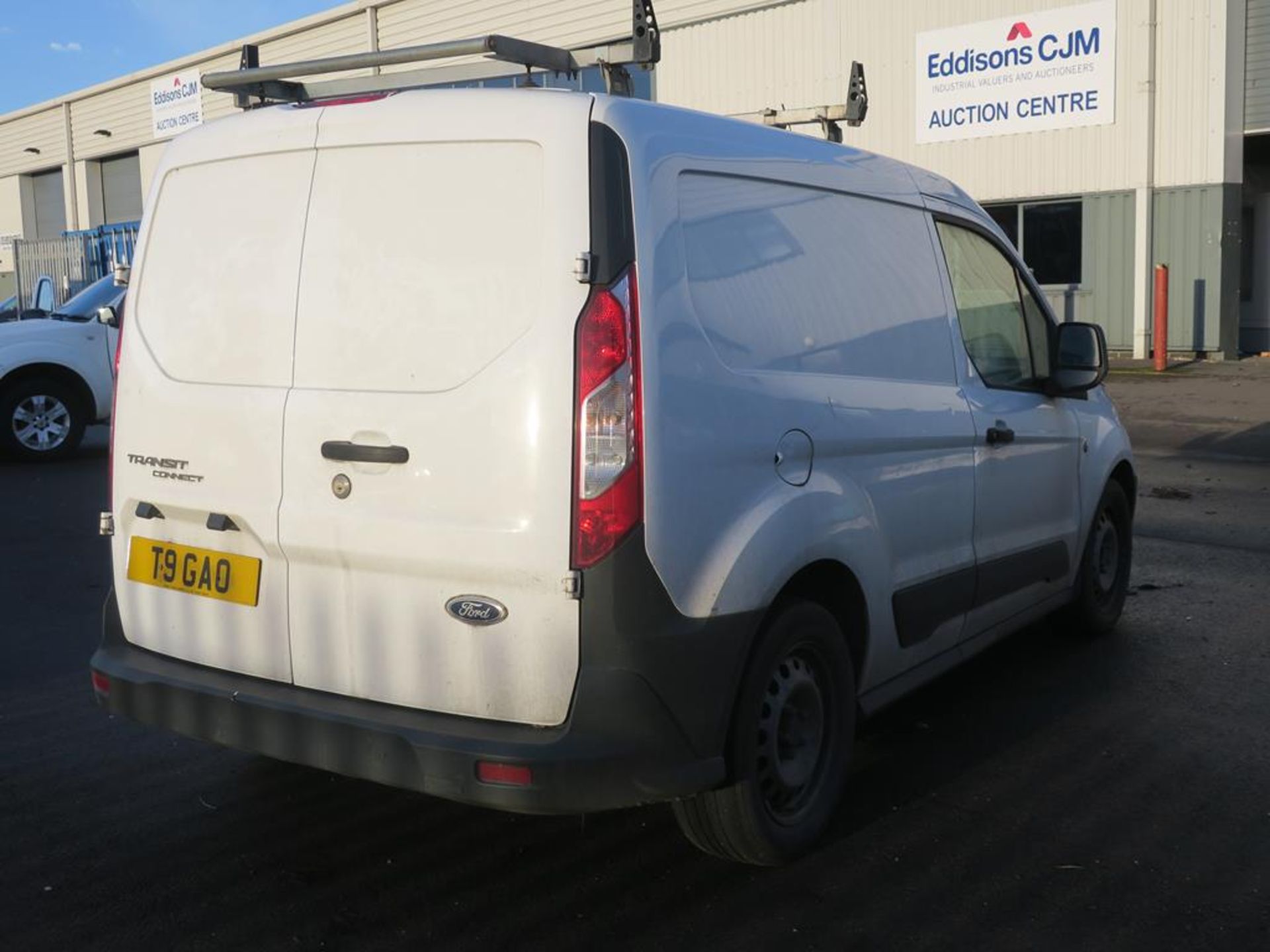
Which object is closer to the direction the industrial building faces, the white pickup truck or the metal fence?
the white pickup truck

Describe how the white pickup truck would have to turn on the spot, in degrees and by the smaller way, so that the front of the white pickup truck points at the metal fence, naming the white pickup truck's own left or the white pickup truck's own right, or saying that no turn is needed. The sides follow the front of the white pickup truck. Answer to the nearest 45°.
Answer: approximately 90° to the white pickup truck's own right

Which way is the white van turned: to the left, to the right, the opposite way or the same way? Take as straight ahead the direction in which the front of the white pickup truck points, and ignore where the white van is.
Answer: the opposite way

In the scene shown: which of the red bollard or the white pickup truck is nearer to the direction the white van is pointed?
the red bollard

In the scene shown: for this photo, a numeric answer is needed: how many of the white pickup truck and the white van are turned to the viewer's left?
1

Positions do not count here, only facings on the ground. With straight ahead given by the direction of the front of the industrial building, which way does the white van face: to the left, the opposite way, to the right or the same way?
the opposite way

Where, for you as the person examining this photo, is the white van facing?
facing away from the viewer and to the right of the viewer

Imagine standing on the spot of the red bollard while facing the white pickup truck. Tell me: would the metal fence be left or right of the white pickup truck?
right

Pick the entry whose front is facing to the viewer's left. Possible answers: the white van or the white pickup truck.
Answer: the white pickup truck

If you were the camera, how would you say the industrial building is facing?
facing the viewer and to the left of the viewer

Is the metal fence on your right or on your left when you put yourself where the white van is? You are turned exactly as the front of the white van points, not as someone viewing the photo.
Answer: on your left

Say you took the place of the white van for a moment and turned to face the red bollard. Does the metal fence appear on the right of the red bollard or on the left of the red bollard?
left

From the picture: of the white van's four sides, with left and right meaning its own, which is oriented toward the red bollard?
front
